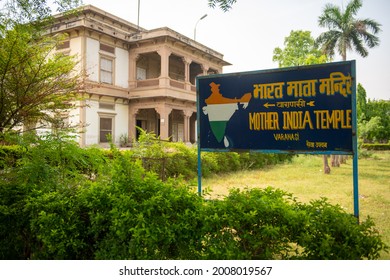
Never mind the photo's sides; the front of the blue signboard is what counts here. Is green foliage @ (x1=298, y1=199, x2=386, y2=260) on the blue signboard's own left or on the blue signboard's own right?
on the blue signboard's own left

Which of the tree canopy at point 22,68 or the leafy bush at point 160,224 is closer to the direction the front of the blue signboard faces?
the leafy bush

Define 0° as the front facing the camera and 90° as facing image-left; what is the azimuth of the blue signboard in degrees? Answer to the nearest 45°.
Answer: approximately 45°

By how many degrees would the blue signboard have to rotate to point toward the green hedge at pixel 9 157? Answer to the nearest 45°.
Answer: approximately 45° to its right

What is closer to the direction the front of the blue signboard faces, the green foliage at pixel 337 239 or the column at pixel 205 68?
the green foliage

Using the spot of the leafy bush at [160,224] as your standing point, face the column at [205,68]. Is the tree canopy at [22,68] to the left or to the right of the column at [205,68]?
left

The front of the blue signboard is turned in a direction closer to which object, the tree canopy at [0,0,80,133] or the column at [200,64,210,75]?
the tree canopy

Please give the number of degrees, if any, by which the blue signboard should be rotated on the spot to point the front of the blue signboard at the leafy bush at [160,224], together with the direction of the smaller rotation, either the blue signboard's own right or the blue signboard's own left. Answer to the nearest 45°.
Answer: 0° — it already faces it
